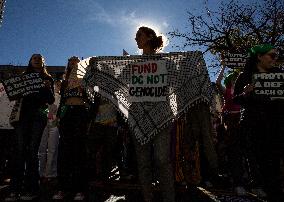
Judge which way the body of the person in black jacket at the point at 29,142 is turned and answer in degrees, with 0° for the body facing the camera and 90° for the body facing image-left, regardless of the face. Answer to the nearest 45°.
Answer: approximately 45°

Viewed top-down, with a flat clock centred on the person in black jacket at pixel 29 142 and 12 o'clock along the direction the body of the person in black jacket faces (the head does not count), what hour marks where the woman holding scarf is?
The woman holding scarf is roughly at 9 o'clock from the person in black jacket.

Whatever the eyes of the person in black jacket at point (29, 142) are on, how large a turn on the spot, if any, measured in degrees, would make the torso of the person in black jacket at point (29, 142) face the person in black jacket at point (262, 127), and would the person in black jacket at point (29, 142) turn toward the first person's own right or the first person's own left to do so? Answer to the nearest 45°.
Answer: approximately 90° to the first person's own left
